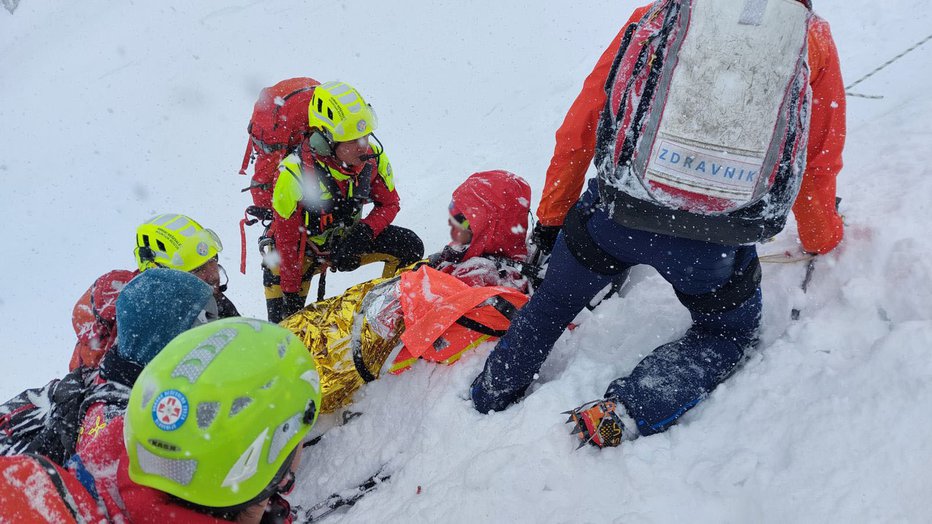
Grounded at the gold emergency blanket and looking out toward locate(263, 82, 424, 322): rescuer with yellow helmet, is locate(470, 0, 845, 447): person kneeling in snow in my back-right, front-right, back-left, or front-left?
back-right

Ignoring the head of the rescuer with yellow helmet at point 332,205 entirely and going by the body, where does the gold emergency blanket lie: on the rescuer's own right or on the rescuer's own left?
on the rescuer's own right

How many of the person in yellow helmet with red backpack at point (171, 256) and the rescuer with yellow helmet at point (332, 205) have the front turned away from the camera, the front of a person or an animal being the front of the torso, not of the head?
0

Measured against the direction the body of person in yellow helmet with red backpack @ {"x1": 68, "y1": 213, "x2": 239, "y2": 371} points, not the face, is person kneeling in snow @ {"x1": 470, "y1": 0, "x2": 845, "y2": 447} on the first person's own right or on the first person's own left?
on the first person's own right

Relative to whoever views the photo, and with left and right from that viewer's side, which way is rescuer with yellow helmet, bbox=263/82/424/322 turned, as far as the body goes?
facing the viewer and to the right of the viewer

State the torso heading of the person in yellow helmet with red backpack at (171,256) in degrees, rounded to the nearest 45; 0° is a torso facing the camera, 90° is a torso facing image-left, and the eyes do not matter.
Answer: approximately 270°
